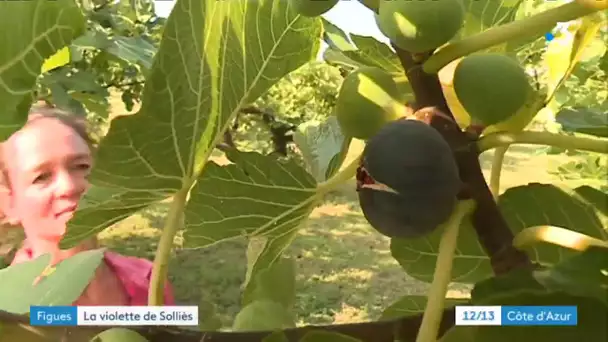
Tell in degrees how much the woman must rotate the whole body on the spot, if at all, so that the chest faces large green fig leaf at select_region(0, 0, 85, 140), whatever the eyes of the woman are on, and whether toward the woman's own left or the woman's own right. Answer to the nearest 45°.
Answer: approximately 45° to the woman's own right

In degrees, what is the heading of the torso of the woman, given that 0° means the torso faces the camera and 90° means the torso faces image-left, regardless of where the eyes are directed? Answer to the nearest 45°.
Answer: approximately 315°

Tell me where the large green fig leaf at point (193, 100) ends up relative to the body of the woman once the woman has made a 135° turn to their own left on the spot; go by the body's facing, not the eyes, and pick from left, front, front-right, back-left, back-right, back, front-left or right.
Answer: back

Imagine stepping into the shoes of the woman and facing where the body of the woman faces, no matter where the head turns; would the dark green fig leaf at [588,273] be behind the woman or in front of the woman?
in front

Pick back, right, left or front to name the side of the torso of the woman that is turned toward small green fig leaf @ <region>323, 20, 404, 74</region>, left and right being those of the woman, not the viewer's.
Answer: front

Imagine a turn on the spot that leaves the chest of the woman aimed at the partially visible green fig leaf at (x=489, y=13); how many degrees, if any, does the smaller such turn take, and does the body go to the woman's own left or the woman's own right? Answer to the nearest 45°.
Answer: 0° — they already face it

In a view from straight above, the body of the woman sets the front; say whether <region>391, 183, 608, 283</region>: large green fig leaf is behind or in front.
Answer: in front
